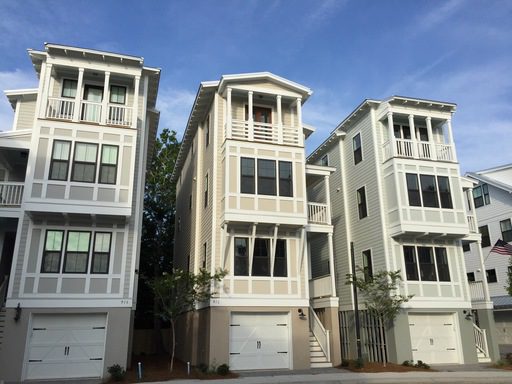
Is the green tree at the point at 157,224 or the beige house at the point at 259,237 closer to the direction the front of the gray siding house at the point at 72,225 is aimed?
the beige house

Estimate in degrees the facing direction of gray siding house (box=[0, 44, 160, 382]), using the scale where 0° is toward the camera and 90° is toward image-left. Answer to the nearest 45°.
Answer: approximately 0°

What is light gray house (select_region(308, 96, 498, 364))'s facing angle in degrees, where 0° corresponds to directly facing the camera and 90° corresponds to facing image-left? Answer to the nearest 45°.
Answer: approximately 315°

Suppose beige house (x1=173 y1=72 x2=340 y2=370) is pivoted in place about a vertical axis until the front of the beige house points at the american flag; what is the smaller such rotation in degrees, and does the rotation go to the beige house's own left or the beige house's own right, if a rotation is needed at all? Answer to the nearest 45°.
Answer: approximately 90° to the beige house's own left

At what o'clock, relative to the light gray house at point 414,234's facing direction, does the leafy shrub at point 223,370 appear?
The leafy shrub is roughly at 3 o'clock from the light gray house.

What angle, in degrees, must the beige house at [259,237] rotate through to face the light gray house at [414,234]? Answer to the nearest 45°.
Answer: approximately 90° to its left

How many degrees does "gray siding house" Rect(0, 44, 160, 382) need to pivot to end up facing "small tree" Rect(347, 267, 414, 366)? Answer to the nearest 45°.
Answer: approximately 90° to its left

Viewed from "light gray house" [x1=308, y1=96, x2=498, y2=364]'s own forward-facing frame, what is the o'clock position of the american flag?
The american flag is roughly at 9 o'clock from the light gray house.

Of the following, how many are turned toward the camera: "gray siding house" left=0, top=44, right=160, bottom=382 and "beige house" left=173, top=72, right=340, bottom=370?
2
